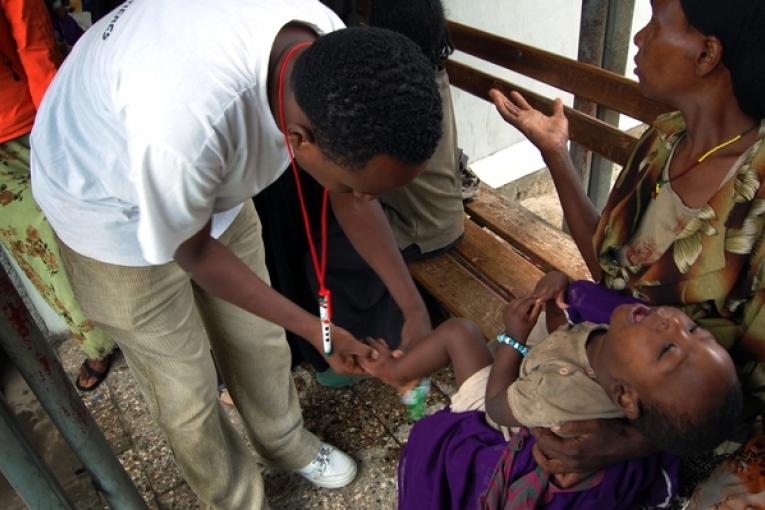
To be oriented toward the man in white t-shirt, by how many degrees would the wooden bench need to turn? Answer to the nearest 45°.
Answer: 0° — it already faces them

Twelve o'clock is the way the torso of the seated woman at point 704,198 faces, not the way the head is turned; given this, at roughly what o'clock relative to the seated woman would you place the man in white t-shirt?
The man in white t-shirt is roughly at 1 o'clock from the seated woman.

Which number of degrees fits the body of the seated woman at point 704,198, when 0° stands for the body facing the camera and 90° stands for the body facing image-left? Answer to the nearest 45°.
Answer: approximately 45°

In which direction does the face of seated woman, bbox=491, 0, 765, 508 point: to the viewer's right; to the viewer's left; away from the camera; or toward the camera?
to the viewer's left

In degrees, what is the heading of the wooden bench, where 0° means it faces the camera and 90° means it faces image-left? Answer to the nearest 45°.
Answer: approximately 45°
